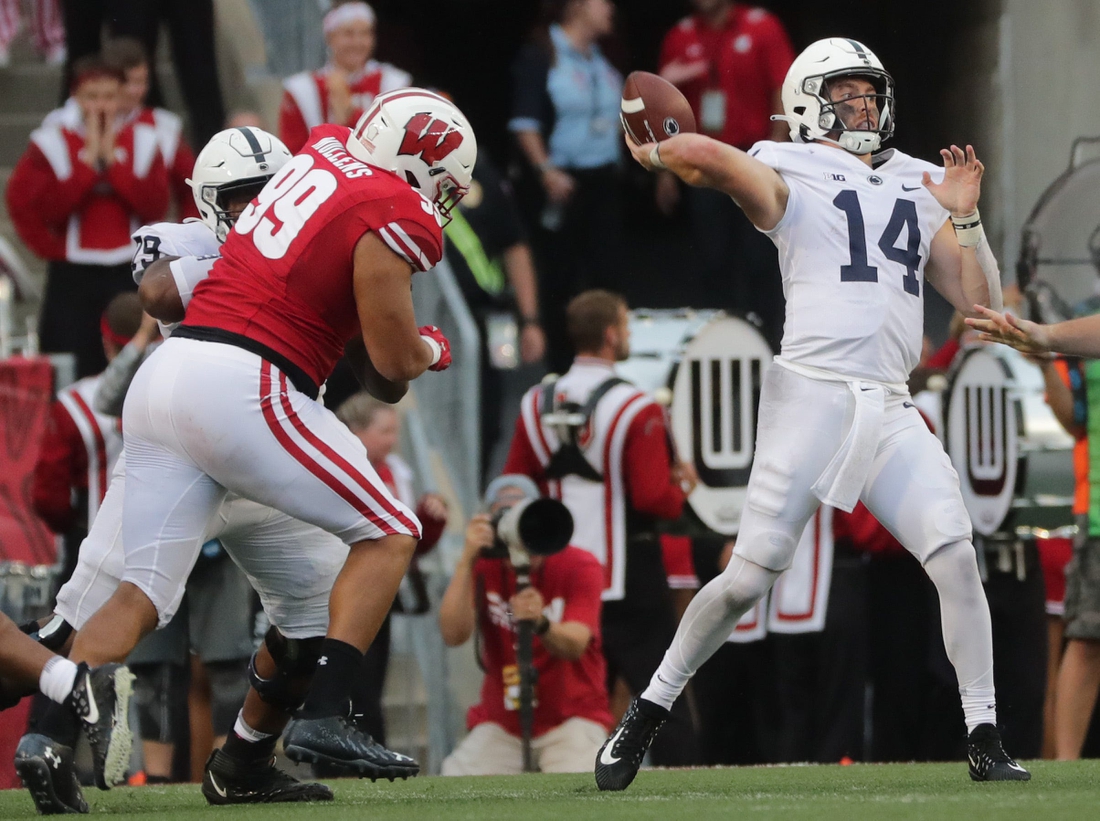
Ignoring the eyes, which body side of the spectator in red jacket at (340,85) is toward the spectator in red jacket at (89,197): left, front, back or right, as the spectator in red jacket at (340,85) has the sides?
right

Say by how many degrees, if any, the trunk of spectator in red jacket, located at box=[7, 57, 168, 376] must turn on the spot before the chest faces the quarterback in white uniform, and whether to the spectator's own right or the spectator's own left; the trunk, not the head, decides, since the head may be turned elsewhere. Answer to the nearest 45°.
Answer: approximately 45° to the spectator's own left

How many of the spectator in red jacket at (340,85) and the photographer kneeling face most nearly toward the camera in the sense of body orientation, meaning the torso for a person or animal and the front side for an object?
2

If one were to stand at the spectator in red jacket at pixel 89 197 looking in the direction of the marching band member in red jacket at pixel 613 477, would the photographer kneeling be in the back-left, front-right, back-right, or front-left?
front-right

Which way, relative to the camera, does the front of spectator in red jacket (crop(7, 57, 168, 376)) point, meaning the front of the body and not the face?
toward the camera

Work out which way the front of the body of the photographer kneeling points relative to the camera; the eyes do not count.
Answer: toward the camera

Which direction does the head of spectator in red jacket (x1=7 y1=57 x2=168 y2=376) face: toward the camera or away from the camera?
toward the camera

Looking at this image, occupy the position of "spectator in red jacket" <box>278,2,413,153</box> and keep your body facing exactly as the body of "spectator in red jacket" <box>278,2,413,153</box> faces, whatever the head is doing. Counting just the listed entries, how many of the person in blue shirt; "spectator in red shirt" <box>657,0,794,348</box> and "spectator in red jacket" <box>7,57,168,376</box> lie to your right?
1

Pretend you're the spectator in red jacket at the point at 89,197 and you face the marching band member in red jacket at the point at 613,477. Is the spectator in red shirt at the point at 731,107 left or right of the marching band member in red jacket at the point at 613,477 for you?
left
